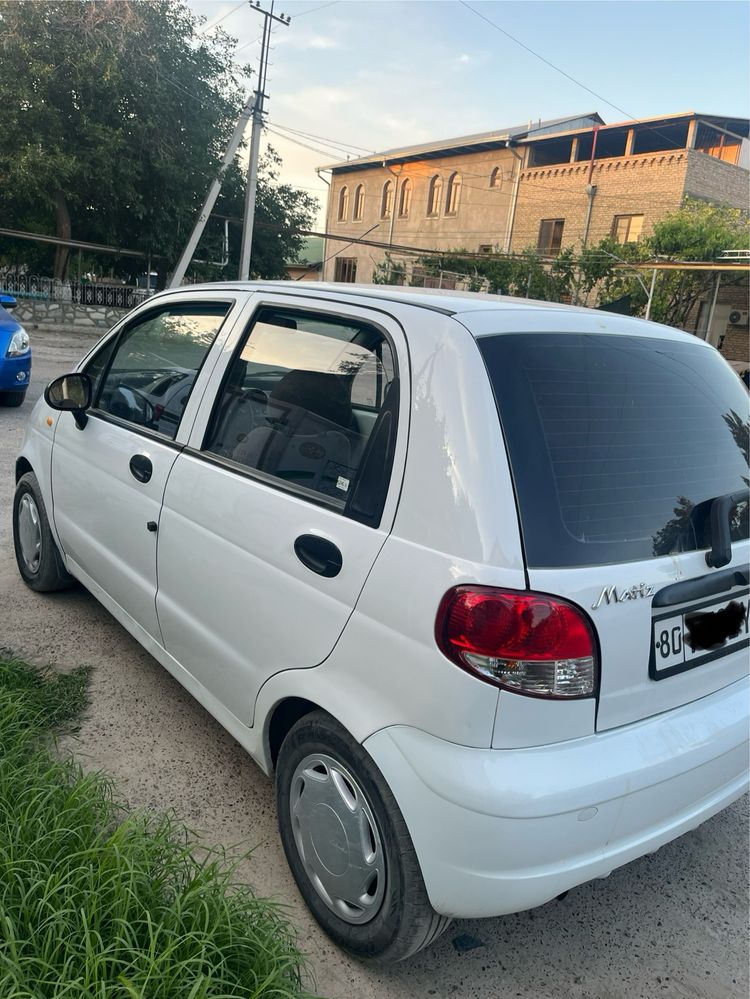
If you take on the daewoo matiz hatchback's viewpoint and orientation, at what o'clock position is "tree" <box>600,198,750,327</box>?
The tree is roughly at 2 o'clock from the daewoo matiz hatchback.

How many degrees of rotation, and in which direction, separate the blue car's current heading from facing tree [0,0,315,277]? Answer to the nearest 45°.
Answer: approximately 135° to its left

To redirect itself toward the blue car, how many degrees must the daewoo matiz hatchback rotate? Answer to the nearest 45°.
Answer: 0° — it already faces it

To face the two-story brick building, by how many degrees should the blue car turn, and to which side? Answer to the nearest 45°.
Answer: approximately 90° to its left

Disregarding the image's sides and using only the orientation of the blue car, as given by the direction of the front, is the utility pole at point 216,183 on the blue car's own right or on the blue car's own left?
on the blue car's own left

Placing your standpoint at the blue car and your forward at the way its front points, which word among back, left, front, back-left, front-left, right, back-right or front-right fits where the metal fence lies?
back-left

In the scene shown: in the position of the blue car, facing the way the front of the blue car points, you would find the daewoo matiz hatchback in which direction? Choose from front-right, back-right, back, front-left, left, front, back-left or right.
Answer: front-right

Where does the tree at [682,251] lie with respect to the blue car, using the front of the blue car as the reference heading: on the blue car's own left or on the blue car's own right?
on the blue car's own left

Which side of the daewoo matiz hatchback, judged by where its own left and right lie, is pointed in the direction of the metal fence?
front

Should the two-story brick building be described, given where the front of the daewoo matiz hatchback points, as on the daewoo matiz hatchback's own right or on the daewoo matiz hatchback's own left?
on the daewoo matiz hatchback's own right

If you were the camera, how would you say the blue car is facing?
facing the viewer and to the right of the viewer

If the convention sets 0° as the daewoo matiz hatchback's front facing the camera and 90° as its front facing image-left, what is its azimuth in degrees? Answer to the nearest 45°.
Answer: approximately 135°
